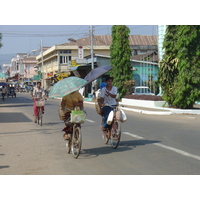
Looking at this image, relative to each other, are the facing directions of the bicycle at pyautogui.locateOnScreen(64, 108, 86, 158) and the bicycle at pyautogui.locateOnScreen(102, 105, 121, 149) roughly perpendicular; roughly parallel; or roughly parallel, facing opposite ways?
roughly parallel

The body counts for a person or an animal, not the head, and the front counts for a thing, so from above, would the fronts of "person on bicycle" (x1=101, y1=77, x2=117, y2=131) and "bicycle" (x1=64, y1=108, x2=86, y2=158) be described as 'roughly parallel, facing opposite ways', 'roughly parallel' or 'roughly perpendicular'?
roughly parallel
